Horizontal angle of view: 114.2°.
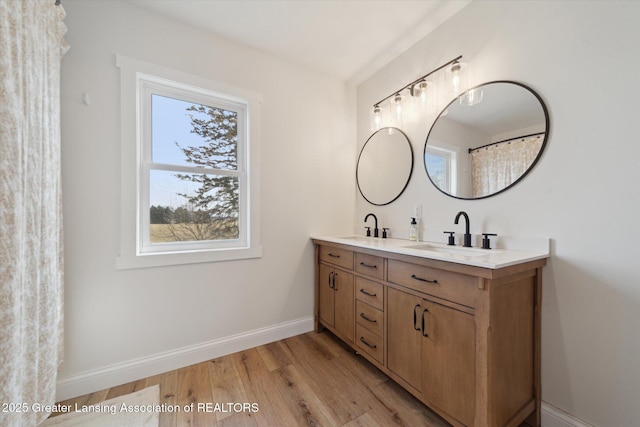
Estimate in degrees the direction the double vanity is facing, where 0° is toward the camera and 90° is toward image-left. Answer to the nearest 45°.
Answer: approximately 45°

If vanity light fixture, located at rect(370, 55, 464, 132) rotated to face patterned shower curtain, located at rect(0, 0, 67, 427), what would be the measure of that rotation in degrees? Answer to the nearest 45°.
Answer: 0° — it already faces it

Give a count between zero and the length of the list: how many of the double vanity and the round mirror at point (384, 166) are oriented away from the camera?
0
